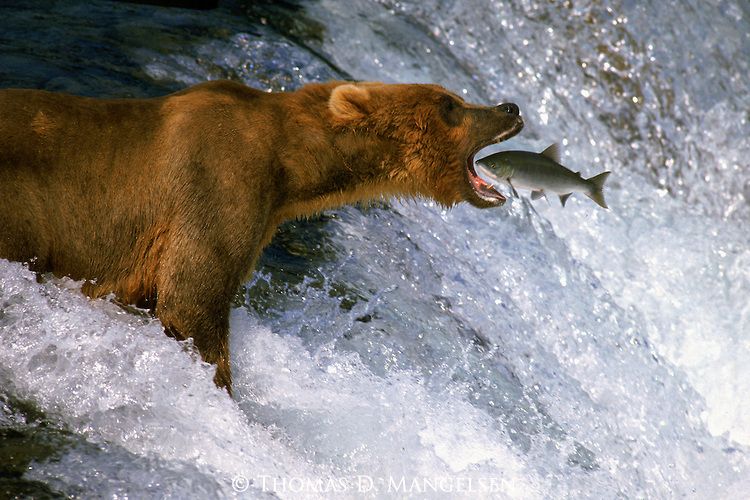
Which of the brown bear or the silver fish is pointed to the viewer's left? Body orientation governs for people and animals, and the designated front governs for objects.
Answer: the silver fish

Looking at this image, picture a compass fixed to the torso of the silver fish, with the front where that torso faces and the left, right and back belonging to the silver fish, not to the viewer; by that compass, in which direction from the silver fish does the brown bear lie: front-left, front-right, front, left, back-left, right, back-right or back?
front-left

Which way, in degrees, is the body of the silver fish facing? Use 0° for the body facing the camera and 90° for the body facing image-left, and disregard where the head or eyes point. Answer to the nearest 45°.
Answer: approximately 90°

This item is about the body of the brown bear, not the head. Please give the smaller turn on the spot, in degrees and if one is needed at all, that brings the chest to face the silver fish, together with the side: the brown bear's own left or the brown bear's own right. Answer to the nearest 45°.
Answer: approximately 45° to the brown bear's own left

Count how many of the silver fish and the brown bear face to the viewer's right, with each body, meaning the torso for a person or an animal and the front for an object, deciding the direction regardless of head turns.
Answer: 1

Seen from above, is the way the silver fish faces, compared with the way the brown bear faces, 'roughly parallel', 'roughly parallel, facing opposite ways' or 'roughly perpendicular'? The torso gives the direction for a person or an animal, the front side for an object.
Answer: roughly parallel, facing opposite ways

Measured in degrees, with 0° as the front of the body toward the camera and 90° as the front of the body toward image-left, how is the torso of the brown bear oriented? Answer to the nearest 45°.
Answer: approximately 270°
